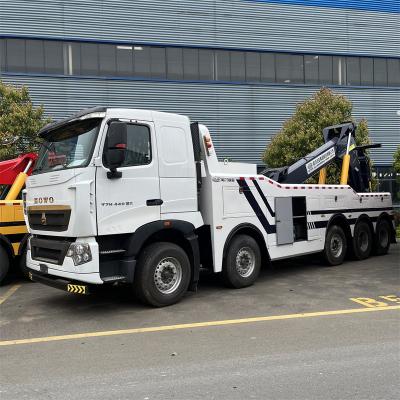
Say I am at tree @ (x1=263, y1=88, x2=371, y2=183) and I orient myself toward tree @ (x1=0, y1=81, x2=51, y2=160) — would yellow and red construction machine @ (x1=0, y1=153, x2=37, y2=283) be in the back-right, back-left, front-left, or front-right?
front-left

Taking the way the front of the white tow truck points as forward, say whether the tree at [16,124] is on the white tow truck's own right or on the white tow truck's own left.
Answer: on the white tow truck's own right

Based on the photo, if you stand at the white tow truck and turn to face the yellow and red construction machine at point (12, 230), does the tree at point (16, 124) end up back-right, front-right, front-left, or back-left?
front-right

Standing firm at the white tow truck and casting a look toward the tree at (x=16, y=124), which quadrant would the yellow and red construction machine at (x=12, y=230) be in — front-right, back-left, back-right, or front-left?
front-left

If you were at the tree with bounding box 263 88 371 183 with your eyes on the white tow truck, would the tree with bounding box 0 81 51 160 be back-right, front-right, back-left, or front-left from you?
front-right

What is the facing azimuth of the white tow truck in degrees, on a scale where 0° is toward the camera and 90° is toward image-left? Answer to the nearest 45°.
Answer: approximately 45°

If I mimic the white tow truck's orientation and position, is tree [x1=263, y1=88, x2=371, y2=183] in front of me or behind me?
behind

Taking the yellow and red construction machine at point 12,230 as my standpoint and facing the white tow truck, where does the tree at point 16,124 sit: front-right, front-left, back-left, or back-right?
back-left
